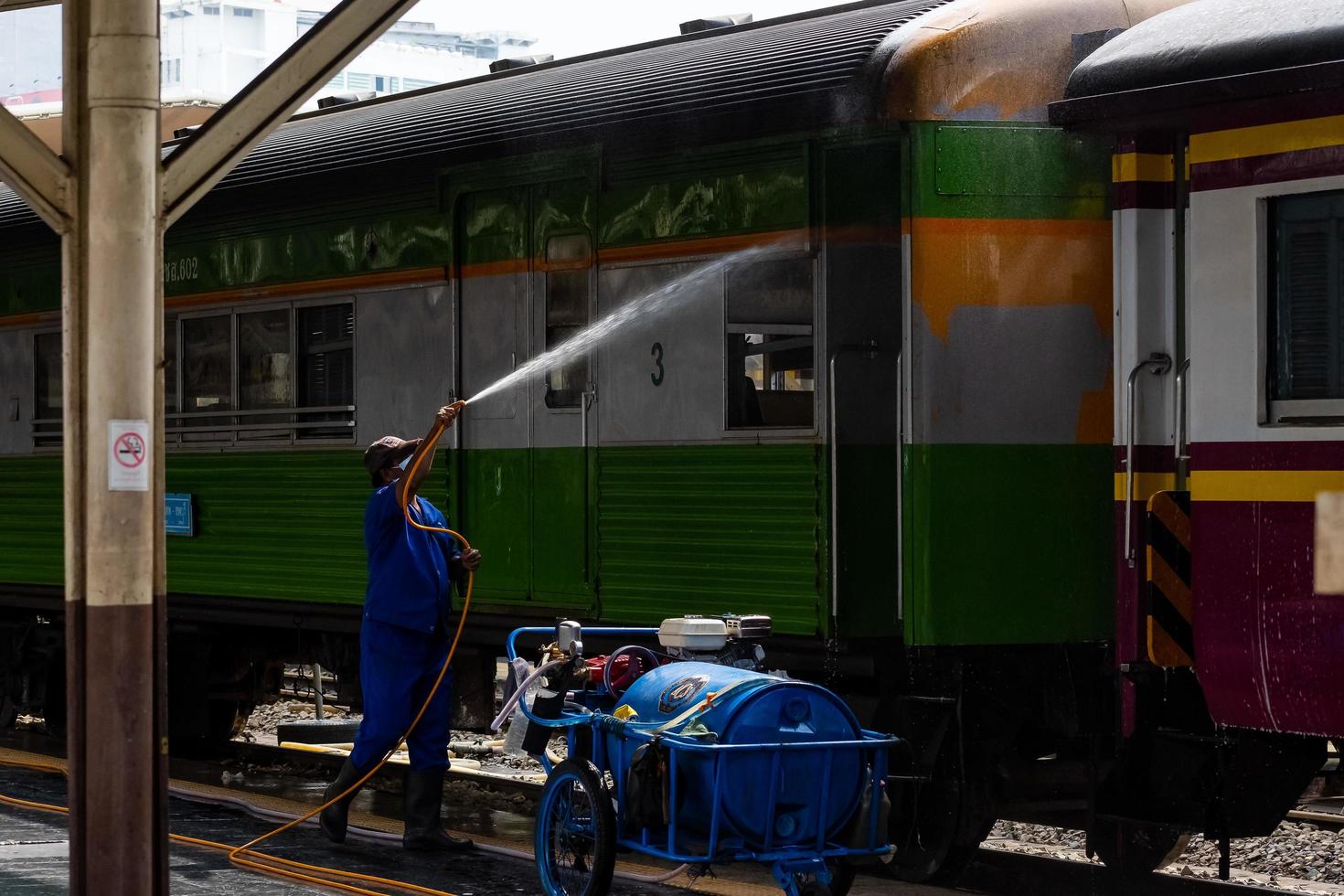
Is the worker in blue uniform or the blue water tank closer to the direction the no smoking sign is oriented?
the blue water tank

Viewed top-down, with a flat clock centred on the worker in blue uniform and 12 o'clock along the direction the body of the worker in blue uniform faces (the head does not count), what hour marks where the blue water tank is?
The blue water tank is roughly at 2 o'clock from the worker in blue uniform.

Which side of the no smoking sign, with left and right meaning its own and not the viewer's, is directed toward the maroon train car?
left

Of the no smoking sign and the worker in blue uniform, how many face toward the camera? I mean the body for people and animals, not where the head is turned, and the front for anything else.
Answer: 1

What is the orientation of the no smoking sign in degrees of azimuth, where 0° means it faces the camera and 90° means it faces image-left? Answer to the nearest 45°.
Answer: approximately 0°

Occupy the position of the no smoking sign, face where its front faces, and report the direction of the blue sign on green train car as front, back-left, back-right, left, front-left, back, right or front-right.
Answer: back
